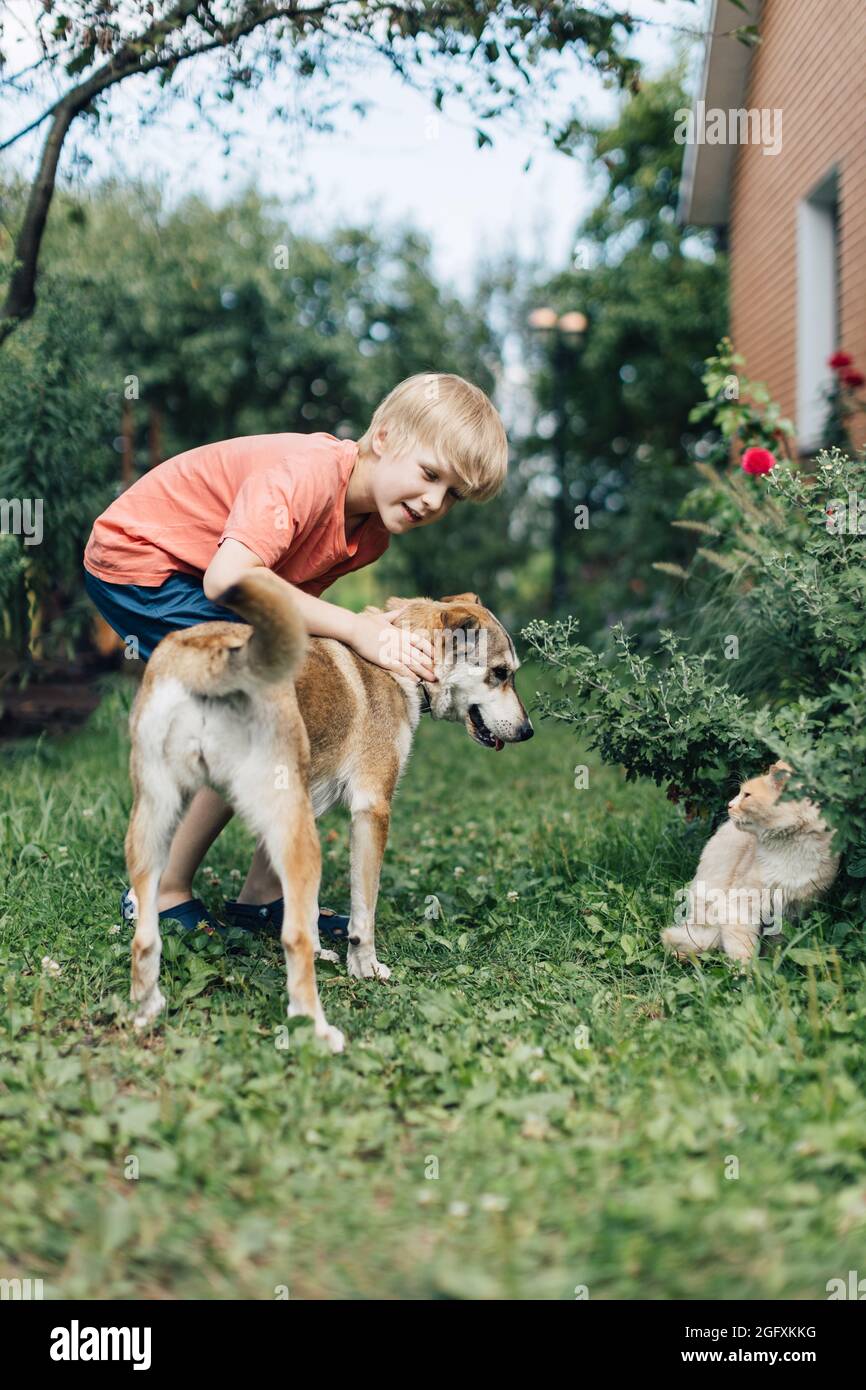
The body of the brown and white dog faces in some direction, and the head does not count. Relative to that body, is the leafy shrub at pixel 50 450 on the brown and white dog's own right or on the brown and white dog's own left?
on the brown and white dog's own left

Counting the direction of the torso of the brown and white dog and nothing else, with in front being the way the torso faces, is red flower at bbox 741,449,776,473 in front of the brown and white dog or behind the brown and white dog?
in front

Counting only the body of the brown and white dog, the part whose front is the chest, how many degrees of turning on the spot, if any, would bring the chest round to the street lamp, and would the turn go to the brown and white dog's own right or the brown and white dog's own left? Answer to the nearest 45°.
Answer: approximately 45° to the brown and white dog's own left

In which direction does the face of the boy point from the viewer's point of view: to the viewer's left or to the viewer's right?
to the viewer's right

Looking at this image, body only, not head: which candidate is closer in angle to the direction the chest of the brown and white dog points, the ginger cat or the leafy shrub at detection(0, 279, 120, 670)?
the ginger cat

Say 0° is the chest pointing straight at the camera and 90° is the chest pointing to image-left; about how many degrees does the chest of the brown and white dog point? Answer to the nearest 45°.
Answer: approximately 225°
